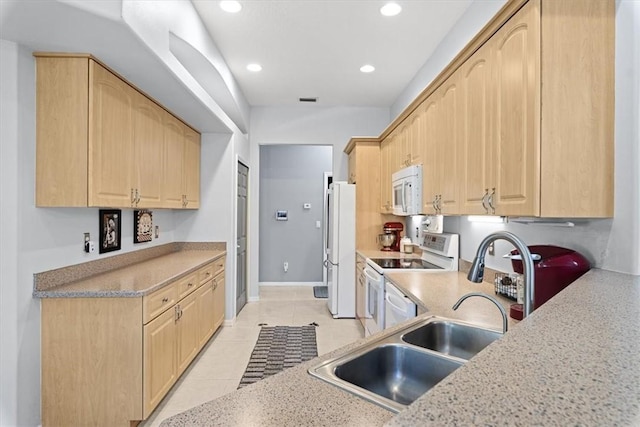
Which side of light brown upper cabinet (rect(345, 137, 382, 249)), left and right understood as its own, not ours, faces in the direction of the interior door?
front

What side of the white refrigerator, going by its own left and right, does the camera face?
left

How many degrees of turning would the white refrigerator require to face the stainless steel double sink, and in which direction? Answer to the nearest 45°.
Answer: approximately 90° to its left

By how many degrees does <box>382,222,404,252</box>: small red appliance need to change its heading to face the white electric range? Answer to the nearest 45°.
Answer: approximately 90° to its left

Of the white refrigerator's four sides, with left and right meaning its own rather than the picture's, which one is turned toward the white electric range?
left

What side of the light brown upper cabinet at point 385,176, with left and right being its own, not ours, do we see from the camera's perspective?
left

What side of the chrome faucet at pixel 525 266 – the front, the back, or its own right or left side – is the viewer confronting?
left

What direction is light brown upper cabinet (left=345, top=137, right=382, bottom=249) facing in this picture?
to the viewer's left

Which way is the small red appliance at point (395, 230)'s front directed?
to the viewer's left
